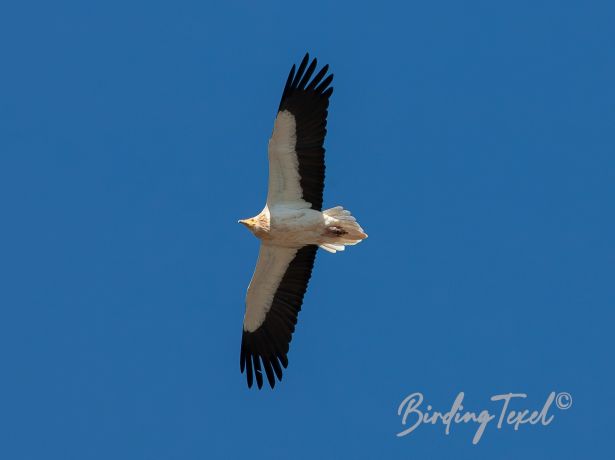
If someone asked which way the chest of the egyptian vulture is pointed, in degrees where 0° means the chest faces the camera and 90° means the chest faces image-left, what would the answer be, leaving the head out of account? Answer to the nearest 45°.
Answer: approximately 90°
